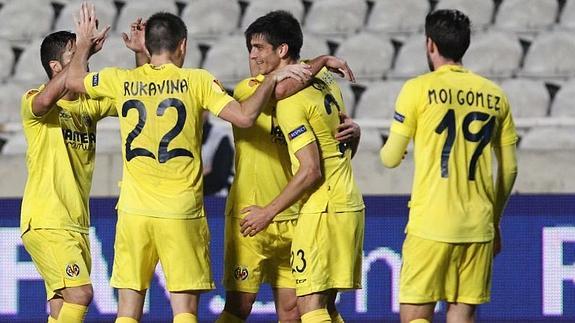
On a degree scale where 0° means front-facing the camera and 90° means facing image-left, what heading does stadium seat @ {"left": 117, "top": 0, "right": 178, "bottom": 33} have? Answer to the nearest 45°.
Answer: approximately 0°

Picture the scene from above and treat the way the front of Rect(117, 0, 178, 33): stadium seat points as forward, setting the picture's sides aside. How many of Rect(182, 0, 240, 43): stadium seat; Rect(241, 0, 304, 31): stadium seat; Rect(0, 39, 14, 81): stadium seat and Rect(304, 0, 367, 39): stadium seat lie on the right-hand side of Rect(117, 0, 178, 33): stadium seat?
1

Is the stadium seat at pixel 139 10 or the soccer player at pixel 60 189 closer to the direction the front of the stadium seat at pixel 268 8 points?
the soccer player

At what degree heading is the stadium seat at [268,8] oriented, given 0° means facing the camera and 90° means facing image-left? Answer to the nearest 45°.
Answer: approximately 0°

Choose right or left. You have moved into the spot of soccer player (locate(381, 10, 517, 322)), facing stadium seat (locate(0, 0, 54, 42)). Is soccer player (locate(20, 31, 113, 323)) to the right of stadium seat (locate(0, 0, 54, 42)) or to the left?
left

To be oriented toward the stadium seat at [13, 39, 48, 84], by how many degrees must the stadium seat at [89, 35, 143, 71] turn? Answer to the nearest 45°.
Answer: approximately 90° to its right

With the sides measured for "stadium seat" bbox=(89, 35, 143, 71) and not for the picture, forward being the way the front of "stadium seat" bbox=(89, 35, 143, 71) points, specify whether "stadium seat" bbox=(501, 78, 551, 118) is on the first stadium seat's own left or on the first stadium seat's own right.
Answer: on the first stadium seat's own left
